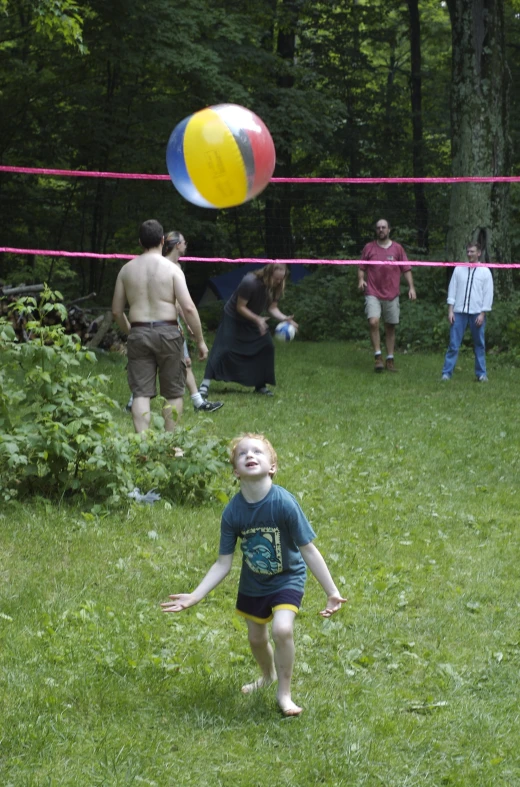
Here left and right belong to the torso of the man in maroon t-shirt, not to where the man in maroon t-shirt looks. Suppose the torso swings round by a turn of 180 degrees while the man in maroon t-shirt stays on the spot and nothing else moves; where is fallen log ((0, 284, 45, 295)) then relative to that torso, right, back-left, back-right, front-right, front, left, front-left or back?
left

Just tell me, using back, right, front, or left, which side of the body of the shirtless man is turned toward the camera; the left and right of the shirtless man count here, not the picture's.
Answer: back

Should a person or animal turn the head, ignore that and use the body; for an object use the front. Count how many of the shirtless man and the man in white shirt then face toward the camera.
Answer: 1

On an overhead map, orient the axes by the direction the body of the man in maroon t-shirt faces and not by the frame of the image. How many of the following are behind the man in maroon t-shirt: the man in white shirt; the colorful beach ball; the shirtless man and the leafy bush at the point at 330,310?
1

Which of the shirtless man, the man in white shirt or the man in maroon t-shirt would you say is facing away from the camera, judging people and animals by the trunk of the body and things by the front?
the shirtless man

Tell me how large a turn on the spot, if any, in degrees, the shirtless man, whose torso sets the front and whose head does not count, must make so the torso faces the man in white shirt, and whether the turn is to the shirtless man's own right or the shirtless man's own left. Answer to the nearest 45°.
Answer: approximately 45° to the shirtless man's own right

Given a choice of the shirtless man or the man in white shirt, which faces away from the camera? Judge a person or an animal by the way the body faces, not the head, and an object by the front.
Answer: the shirtless man

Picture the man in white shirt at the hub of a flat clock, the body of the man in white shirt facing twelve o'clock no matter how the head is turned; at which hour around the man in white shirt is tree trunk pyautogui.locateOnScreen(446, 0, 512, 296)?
The tree trunk is roughly at 6 o'clock from the man in white shirt.

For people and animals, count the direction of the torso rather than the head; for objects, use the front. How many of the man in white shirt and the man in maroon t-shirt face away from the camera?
0

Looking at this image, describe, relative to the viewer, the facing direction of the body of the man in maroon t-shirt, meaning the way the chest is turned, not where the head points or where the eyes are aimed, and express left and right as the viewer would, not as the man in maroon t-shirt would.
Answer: facing the viewer

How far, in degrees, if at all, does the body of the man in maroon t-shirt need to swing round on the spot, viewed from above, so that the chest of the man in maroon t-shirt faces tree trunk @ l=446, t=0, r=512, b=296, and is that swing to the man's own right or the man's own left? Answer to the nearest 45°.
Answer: approximately 180°
